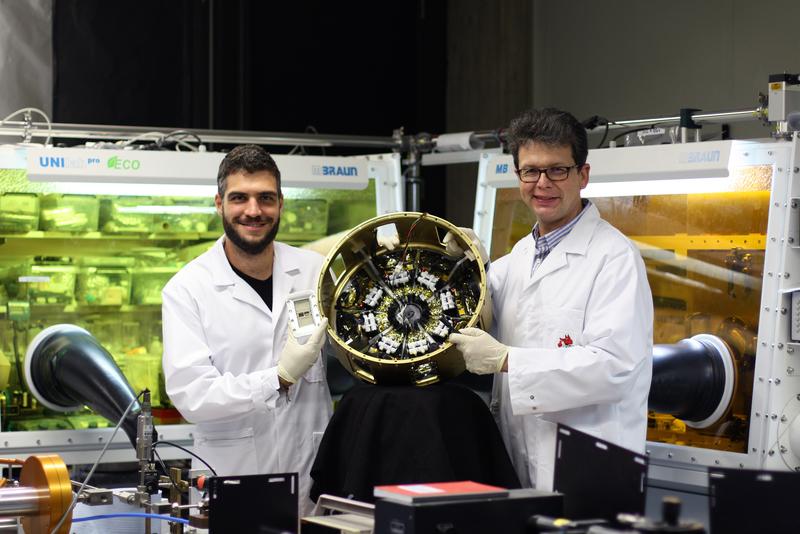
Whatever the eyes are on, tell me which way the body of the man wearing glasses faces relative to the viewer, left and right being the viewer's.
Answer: facing the viewer and to the left of the viewer

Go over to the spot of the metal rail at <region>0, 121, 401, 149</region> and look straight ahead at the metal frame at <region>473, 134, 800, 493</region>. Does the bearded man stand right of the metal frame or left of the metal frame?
right

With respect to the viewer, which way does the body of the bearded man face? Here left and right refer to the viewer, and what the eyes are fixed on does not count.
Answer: facing the viewer and to the right of the viewer

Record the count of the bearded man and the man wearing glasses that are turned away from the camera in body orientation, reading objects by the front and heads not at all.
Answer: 0

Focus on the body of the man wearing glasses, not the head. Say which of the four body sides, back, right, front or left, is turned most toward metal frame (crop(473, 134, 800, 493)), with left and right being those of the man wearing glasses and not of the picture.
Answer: back

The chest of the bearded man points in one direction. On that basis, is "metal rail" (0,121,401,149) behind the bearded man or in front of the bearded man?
behind

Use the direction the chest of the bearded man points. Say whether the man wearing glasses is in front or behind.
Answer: in front
